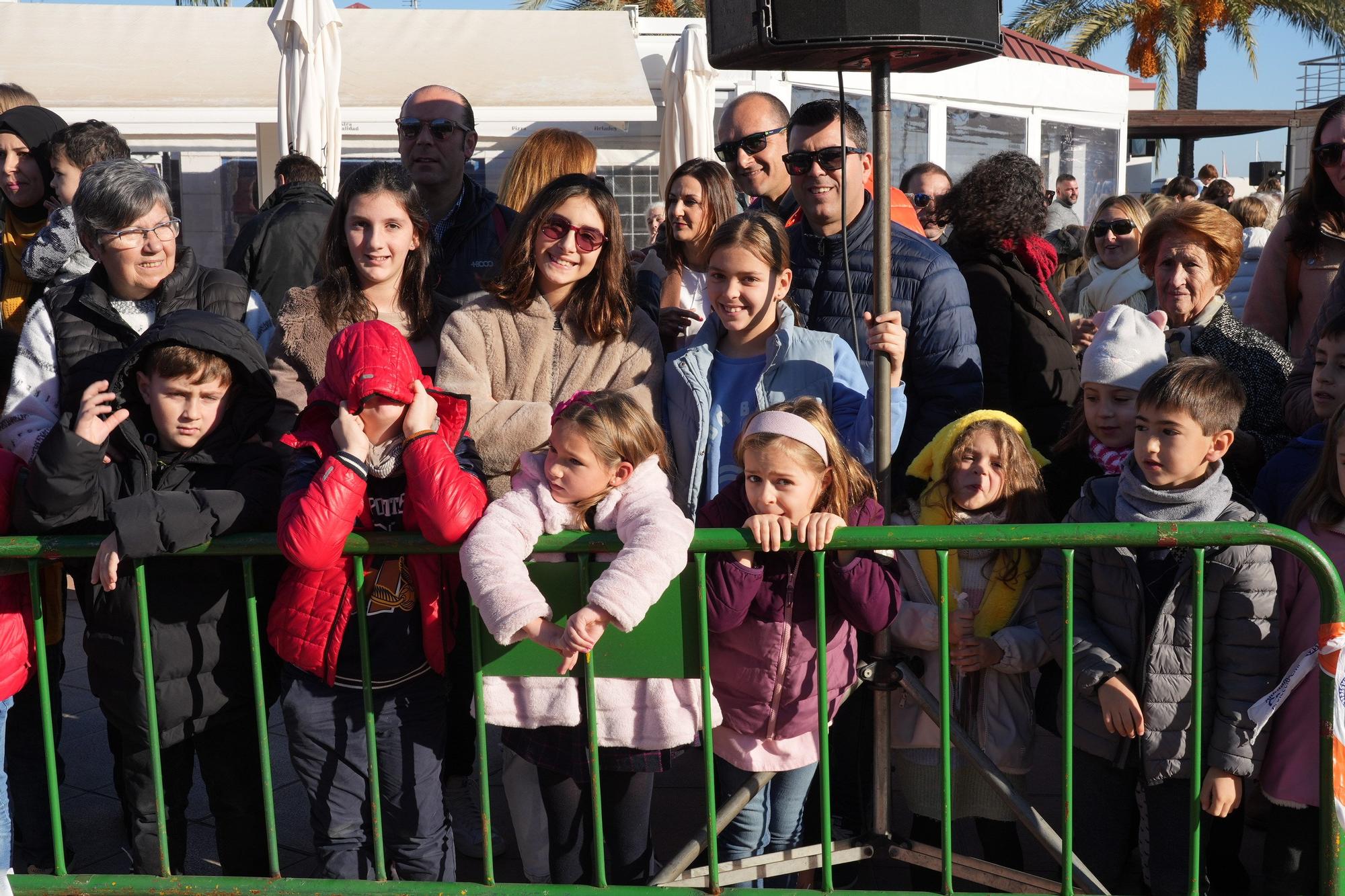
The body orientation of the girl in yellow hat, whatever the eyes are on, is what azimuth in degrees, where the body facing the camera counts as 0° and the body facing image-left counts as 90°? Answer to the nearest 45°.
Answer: approximately 0°

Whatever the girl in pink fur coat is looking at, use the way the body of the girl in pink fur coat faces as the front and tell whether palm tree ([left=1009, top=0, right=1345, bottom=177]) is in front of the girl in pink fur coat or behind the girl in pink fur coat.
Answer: behind

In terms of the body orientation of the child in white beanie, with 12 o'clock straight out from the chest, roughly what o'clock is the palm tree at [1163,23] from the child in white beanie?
The palm tree is roughly at 6 o'clock from the child in white beanie.

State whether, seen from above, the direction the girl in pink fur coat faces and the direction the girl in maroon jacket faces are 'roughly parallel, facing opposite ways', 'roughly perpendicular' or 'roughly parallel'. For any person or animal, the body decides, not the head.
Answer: roughly parallel

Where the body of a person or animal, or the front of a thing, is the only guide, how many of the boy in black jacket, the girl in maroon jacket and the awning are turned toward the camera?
3

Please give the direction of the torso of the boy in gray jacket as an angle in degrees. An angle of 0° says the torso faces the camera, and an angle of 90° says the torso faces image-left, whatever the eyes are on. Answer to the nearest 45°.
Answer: approximately 45°

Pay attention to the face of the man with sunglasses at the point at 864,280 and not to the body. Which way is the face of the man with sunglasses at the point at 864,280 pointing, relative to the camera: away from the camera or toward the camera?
toward the camera

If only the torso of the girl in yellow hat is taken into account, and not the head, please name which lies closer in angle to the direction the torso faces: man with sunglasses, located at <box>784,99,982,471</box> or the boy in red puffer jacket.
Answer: the boy in red puffer jacket

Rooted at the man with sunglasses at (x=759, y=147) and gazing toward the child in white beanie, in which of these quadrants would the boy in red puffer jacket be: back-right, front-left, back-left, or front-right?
front-right

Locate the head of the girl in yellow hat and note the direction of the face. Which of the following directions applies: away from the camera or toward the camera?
toward the camera

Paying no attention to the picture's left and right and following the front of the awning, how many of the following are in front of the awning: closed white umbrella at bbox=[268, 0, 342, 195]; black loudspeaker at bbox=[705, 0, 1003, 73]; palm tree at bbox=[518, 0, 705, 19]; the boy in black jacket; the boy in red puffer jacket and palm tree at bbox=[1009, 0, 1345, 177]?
4

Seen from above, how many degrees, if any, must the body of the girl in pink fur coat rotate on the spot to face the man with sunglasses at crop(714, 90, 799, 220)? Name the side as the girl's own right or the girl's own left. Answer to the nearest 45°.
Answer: approximately 180°

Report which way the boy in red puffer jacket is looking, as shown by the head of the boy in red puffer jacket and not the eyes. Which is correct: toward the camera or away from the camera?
toward the camera

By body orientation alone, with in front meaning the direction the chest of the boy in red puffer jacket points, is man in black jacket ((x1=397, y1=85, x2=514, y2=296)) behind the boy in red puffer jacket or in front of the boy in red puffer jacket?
behind

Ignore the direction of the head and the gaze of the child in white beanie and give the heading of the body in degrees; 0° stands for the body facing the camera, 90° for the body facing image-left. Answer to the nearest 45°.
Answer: approximately 0°

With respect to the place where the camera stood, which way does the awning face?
facing the viewer

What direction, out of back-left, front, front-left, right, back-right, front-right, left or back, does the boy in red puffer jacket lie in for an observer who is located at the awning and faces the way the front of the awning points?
front
